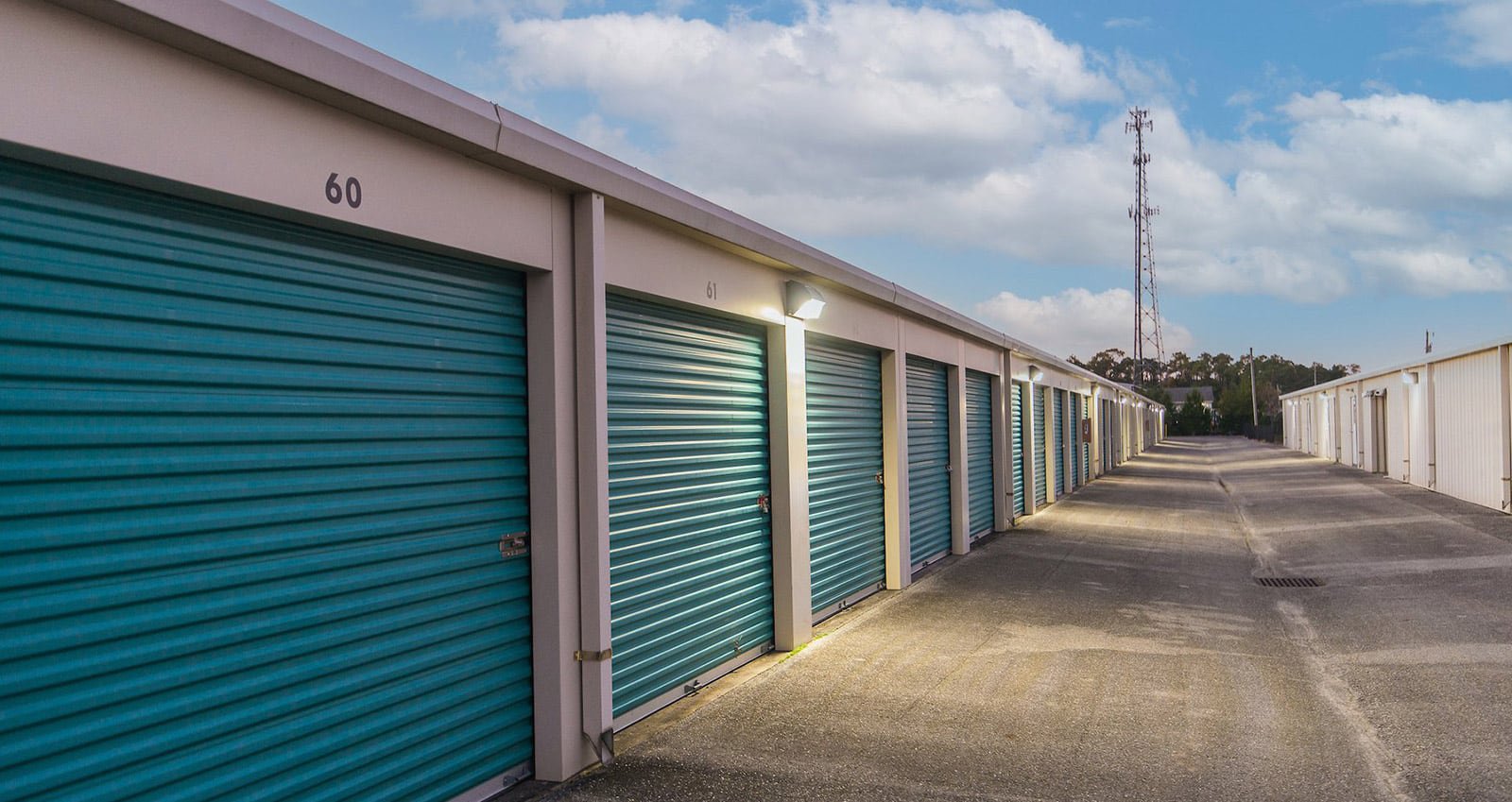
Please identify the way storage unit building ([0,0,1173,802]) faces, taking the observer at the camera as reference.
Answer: facing the viewer and to the right of the viewer

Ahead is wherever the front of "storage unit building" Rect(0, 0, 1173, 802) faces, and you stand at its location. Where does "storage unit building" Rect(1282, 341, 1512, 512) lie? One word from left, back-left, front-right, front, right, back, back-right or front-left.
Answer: left
